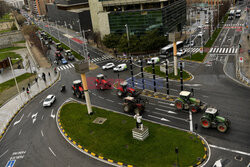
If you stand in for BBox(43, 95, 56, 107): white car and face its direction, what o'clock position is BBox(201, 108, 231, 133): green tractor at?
The green tractor is roughly at 9 o'clock from the white car.

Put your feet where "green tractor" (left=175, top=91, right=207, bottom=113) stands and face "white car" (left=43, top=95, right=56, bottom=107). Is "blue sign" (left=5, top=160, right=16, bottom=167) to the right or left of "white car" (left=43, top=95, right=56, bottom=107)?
left

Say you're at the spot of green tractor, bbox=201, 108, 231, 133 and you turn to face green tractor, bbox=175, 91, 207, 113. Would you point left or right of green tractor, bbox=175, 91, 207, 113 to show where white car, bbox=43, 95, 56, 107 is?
left

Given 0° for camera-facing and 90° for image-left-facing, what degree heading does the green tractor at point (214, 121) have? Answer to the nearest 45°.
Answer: approximately 315°

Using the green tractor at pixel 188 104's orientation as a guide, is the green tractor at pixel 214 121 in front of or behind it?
in front

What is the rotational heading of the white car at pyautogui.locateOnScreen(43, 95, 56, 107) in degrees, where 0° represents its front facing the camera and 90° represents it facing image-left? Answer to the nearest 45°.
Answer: approximately 45°

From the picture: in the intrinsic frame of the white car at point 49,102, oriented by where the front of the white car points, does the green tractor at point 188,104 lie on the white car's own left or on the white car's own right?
on the white car's own left

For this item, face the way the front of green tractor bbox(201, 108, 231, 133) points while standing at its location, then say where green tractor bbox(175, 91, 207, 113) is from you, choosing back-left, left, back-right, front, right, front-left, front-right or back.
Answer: back
